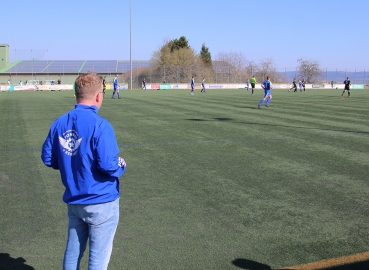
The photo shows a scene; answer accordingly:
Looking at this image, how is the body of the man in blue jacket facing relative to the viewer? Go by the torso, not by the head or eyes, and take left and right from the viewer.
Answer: facing away from the viewer and to the right of the viewer
